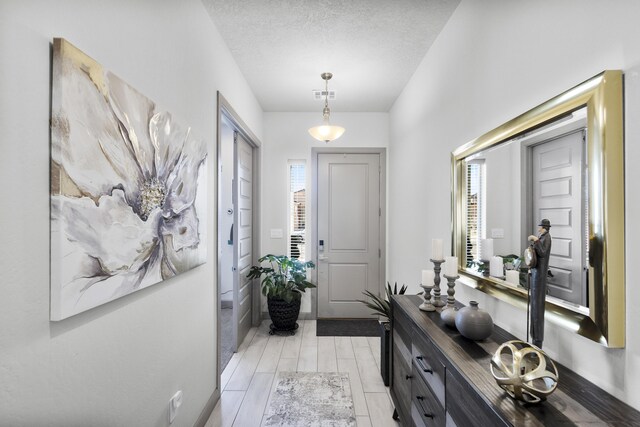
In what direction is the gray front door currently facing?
toward the camera

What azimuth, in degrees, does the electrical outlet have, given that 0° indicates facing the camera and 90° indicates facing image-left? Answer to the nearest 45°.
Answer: approximately 315°

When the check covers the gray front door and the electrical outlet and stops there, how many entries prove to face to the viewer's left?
0

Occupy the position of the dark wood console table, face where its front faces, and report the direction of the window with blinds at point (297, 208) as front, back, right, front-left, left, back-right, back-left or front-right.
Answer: right

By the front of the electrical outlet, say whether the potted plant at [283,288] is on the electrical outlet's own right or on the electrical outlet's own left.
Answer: on the electrical outlet's own left

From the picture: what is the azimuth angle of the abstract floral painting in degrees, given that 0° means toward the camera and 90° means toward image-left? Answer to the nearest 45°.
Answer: approximately 315°

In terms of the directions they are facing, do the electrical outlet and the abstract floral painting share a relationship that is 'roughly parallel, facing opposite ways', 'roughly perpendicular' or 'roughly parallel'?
roughly parallel

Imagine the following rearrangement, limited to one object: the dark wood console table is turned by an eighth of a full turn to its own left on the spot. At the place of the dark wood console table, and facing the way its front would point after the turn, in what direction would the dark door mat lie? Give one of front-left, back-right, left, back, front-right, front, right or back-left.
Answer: back-right

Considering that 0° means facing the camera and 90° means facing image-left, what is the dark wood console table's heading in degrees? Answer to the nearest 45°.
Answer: approximately 45°

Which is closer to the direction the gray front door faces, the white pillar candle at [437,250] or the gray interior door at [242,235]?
the white pillar candle

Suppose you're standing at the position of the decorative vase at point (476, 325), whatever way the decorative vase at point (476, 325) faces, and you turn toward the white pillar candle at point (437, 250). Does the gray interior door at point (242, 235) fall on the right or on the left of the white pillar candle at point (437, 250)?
left
